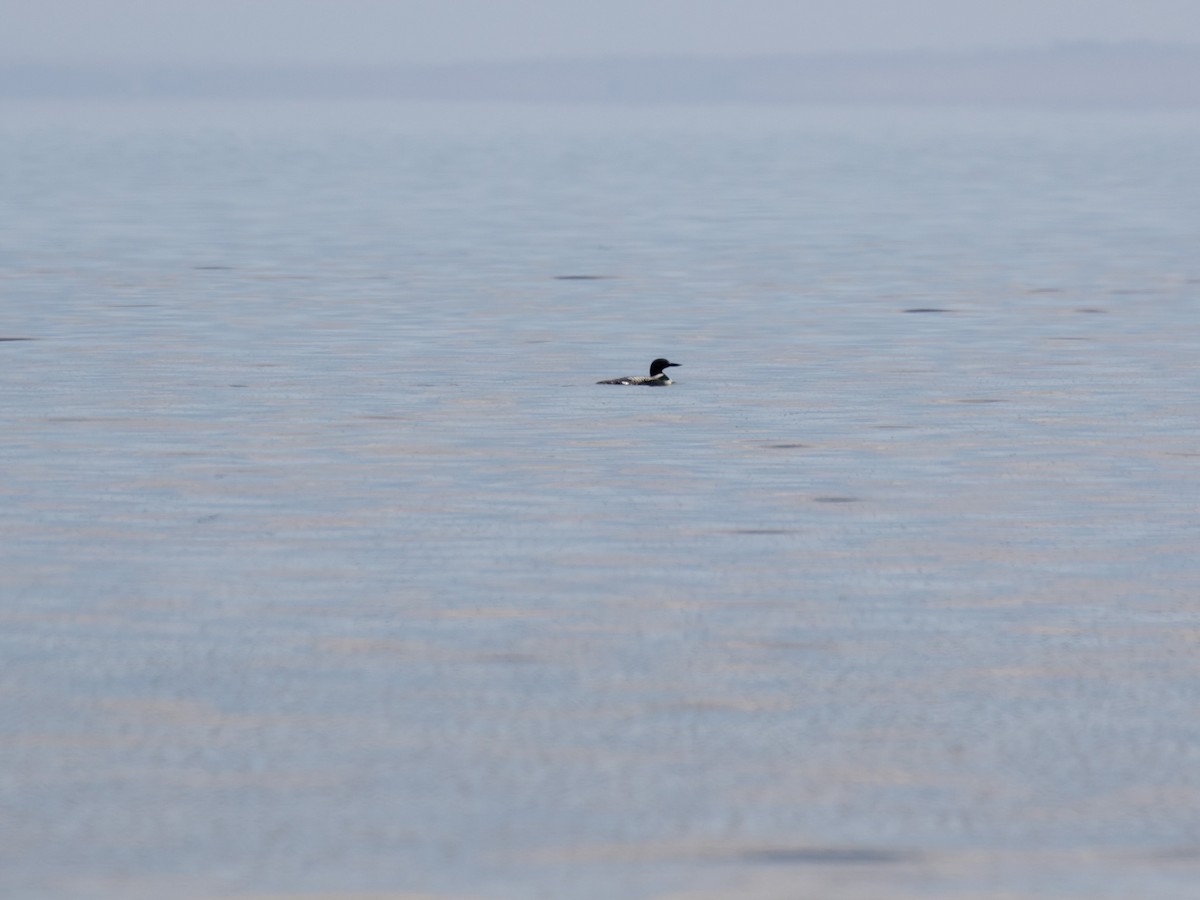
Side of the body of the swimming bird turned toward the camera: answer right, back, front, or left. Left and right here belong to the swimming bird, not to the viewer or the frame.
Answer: right
